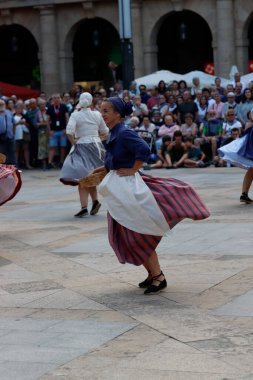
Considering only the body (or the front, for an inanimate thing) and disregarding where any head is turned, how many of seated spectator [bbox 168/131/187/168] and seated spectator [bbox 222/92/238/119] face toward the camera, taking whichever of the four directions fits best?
2

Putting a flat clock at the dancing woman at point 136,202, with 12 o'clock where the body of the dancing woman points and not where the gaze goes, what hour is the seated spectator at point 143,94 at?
The seated spectator is roughly at 3 o'clock from the dancing woman.

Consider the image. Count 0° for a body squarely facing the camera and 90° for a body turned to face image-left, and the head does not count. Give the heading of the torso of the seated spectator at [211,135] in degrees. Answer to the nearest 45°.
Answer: approximately 0°

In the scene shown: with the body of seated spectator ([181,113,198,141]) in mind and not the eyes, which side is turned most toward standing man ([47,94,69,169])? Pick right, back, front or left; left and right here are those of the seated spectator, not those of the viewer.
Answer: right

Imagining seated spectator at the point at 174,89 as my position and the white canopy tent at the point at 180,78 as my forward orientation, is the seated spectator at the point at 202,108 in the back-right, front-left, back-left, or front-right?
back-right

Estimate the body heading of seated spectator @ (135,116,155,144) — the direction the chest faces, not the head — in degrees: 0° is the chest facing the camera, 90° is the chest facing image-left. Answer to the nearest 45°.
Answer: approximately 0°

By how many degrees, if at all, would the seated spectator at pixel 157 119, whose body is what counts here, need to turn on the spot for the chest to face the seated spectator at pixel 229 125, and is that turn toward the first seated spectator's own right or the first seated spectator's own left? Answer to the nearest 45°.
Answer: approximately 45° to the first seated spectator's own left
